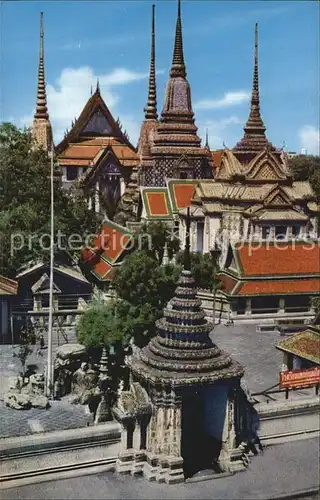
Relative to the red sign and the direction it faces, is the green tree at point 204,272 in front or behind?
behind

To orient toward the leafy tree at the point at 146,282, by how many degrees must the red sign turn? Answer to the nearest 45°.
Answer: approximately 135° to its right

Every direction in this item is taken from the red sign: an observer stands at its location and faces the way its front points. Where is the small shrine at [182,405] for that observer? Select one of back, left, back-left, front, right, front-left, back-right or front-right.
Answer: front-right

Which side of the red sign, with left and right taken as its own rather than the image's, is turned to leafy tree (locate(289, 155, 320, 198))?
back

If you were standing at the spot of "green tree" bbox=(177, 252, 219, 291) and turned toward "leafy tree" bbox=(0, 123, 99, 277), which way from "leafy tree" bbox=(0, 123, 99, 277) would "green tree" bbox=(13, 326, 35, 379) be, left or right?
left

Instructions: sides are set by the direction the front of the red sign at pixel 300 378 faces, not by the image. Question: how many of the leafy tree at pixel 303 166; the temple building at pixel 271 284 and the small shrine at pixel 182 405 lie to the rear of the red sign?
2

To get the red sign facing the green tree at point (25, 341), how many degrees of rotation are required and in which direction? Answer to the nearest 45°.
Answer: approximately 135° to its right

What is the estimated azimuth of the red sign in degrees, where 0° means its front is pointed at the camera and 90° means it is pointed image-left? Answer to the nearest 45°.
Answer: approximately 0°
